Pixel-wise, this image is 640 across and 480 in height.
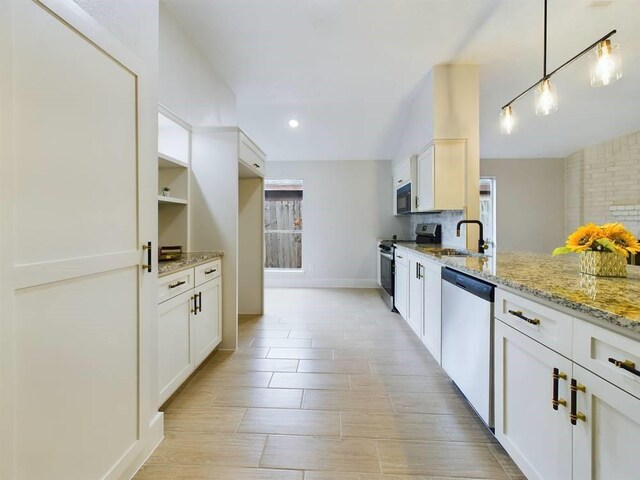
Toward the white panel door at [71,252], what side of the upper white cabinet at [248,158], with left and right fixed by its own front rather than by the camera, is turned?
right

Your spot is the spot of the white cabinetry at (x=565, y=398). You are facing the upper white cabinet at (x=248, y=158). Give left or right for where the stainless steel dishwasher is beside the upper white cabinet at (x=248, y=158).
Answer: right

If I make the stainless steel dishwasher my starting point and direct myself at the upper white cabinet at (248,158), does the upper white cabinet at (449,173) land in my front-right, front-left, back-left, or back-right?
front-right

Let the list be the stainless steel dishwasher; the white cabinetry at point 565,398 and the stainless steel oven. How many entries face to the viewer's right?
0

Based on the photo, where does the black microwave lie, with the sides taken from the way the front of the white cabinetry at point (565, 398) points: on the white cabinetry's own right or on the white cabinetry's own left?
on the white cabinetry's own right

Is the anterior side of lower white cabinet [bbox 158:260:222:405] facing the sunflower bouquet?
yes

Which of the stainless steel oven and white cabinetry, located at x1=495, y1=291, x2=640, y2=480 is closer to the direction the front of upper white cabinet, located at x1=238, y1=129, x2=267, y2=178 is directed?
the stainless steel oven

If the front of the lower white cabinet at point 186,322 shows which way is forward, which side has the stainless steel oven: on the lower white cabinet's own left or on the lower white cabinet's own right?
on the lower white cabinet's own left

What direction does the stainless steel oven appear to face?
to the viewer's left

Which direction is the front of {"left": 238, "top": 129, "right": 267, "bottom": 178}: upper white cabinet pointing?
to the viewer's right

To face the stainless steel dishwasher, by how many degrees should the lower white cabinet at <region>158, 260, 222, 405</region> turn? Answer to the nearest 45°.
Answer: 0° — it already faces it

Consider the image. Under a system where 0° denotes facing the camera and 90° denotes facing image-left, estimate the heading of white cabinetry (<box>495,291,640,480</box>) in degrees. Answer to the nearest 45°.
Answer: approximately 45°

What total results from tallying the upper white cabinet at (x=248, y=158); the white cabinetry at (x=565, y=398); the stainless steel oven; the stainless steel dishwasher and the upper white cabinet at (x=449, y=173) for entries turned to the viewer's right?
1

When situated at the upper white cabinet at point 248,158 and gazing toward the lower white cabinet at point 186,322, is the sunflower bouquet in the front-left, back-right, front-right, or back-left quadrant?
front-left

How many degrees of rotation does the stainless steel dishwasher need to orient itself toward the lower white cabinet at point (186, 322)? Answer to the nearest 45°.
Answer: approximately 45° to its right

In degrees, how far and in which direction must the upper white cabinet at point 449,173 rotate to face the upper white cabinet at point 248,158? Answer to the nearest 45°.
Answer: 0° — it already faces it

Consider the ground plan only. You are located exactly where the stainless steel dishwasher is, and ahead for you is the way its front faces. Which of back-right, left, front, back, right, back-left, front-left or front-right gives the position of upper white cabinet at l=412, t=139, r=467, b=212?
back-right

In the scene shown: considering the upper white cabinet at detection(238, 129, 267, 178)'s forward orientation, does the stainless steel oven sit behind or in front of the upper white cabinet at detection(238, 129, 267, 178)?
in front
